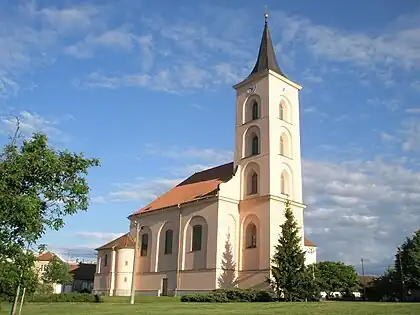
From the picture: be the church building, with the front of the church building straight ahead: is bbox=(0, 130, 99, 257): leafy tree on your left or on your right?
on your right

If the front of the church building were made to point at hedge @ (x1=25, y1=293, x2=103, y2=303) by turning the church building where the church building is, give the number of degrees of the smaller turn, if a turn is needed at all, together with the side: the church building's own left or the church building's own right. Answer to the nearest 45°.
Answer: approximately 135° to the church building's own right

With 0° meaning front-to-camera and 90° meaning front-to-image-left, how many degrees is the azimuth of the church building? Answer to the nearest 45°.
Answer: approximately 315°

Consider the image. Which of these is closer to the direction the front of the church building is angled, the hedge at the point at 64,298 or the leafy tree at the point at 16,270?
the leafy tree

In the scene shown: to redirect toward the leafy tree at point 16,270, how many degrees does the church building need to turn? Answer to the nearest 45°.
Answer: approximately 45° to its right

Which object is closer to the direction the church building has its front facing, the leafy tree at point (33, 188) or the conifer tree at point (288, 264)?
the conifer tree
